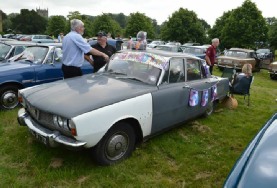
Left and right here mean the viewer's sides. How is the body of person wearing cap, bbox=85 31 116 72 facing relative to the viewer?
facing the viewer and to the left of the viewer

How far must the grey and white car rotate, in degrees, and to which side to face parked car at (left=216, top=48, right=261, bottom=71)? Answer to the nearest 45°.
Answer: approximately 180°

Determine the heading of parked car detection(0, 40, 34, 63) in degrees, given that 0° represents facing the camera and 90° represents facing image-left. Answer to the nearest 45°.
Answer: approximately 45°

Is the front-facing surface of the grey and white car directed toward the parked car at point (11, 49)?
no

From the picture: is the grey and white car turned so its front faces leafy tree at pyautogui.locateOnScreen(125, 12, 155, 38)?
no

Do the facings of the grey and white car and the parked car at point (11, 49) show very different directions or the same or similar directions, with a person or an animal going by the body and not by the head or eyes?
same or similar directions

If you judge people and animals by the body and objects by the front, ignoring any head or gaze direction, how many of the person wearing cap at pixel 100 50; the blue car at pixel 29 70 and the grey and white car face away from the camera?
0

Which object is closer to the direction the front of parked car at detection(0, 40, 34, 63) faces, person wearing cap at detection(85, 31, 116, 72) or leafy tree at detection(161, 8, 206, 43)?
the person wearing cap

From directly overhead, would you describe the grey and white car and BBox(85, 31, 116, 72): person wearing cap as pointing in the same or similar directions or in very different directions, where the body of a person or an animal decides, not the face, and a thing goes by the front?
same or similar directions

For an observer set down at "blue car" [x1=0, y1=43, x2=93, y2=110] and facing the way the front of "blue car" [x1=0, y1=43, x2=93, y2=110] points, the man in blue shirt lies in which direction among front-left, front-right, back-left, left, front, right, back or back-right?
left

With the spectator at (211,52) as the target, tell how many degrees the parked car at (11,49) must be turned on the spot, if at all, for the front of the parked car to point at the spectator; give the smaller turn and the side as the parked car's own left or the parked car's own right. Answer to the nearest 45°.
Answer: approximately 135° to the parked car's own left

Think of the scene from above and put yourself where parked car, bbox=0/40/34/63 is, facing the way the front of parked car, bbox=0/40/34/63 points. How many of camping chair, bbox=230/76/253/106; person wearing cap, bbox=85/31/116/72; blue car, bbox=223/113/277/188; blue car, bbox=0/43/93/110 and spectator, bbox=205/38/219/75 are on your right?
0

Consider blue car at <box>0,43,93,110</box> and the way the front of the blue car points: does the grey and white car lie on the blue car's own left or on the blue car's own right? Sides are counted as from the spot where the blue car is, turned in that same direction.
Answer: on the blue car's own left

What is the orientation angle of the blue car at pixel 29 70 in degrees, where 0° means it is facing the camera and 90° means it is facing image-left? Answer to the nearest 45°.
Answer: approximately 45°

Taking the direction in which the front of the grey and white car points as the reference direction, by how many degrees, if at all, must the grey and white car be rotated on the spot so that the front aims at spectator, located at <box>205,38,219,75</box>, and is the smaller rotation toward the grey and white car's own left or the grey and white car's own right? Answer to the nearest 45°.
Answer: approximately 180°

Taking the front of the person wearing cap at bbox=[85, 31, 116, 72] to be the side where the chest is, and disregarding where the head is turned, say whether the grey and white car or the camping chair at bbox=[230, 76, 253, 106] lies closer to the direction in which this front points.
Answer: the grey and white car
